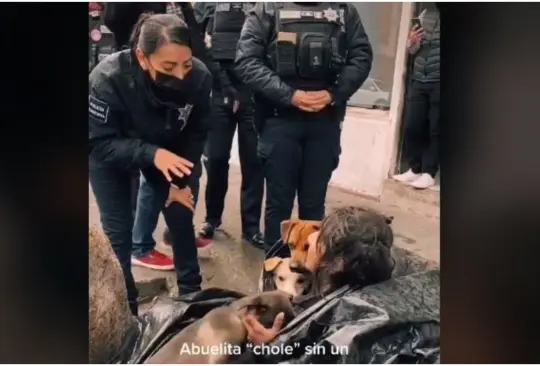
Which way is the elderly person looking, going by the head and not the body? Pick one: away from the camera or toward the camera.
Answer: away from the camera

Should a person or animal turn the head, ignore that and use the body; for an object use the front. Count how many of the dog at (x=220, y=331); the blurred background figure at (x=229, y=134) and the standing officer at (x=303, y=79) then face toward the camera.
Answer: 2

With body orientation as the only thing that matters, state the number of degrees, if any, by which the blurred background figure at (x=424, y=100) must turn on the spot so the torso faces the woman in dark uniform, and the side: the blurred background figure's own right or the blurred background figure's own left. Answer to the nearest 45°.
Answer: approximately 45° to the blurred background figure's own right

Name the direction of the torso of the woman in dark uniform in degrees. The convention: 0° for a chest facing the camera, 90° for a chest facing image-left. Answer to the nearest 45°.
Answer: approximately 315°

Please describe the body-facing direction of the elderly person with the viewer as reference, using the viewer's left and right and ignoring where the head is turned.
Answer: facing away from the viewer and to the left of the viewer

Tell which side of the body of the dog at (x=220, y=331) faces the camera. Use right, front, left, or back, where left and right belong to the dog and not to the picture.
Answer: right
